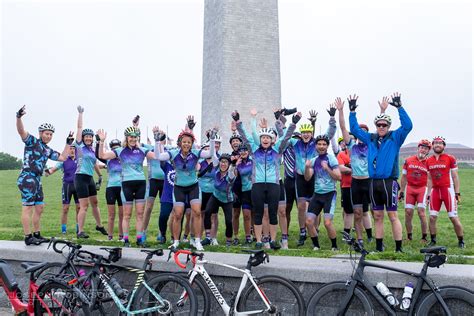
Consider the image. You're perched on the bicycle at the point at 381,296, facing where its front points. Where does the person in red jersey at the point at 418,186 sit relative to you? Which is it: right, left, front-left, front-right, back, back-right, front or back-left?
right

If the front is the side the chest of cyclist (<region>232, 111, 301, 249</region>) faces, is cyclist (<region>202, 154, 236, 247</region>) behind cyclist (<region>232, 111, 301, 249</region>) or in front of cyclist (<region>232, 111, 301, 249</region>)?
behind

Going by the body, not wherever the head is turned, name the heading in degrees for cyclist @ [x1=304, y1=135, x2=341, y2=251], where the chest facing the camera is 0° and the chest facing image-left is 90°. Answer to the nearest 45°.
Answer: approximately 0°

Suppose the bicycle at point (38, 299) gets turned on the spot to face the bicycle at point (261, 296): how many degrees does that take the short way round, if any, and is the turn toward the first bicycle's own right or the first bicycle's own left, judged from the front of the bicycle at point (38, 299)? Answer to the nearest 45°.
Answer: approximately 135° to the first bicycle's own left

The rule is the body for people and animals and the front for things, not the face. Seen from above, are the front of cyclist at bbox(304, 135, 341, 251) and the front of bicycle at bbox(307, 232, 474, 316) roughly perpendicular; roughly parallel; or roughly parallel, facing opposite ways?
roughly perpendicular

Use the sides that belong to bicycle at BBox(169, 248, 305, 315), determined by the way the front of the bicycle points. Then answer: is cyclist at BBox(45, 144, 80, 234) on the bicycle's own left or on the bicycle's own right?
on the bicycle's own right

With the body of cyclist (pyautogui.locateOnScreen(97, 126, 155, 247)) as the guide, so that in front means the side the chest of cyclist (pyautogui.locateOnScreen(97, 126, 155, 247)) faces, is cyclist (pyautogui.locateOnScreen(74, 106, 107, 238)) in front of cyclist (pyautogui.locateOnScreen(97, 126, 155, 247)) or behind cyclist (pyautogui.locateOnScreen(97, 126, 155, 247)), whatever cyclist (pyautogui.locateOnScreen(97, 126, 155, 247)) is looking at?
behind

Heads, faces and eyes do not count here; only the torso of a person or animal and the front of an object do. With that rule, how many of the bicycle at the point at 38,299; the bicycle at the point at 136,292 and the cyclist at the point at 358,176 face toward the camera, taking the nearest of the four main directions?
1

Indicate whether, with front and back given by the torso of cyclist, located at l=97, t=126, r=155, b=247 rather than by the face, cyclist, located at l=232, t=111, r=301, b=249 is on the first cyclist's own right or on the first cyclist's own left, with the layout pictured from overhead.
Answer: on the first cyclist's own left

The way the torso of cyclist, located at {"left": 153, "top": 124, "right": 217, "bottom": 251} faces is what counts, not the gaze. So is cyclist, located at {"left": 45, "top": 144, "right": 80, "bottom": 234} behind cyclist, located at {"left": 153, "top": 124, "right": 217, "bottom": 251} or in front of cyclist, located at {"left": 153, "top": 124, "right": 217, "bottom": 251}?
behind

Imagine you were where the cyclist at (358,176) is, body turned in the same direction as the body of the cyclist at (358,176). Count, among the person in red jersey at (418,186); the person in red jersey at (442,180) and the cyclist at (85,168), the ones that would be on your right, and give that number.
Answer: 1
